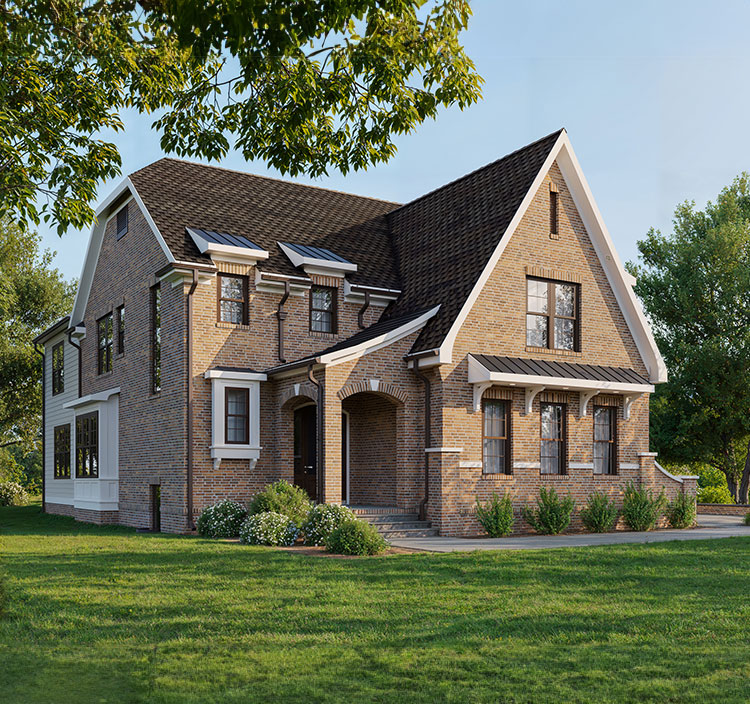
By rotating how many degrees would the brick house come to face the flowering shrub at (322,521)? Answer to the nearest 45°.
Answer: approximately 45° to its right

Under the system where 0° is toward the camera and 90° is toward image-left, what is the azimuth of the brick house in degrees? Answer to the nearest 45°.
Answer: approximately 315°

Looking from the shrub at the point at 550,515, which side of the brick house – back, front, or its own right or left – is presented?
front

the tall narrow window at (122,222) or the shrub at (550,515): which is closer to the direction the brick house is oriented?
the shrub

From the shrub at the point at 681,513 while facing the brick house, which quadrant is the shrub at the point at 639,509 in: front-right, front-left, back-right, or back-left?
front-left

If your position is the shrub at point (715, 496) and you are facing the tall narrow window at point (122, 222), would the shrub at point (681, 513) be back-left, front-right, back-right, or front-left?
front-left

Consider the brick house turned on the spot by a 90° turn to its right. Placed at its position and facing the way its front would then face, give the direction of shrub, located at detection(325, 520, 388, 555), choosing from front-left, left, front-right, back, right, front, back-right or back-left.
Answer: front-left
